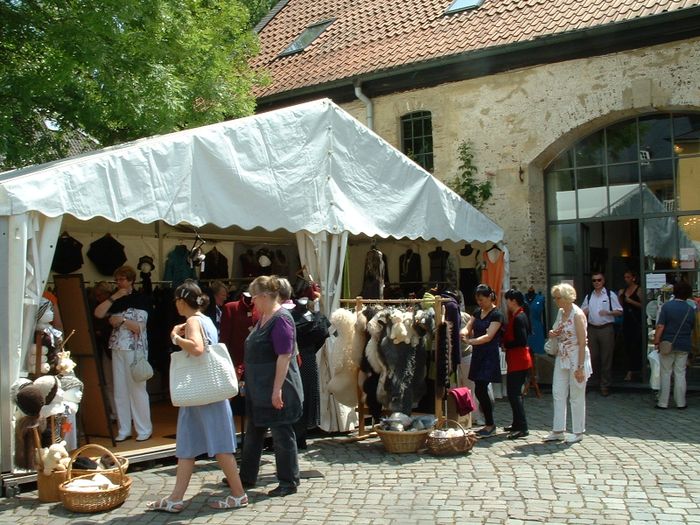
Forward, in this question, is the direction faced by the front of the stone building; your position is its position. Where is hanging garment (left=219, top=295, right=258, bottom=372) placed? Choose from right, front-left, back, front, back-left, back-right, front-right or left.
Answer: front

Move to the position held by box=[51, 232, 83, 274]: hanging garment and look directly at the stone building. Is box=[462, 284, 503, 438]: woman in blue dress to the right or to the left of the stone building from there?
right

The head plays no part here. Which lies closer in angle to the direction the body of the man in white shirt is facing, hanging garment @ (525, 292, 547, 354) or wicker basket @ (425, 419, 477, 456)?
the wicker basket

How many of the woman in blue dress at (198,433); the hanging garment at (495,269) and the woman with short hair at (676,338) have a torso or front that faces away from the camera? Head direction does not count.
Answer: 1

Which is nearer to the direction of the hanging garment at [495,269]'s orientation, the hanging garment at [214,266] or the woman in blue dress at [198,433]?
the woman in blue dress

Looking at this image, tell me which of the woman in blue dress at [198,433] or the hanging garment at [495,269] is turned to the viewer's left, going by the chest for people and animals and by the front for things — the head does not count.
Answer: the woman in blue dress

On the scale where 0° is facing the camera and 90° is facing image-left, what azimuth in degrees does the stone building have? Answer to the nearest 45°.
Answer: approximately 45°

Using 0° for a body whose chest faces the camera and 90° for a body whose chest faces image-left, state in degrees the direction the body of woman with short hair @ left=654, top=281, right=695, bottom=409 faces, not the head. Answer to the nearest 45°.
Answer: approximately 180°

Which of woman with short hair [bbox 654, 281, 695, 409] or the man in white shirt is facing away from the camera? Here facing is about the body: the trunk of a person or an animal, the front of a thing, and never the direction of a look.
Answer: the woman with short hair

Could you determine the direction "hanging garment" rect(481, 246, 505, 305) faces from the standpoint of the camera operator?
facing the viewer

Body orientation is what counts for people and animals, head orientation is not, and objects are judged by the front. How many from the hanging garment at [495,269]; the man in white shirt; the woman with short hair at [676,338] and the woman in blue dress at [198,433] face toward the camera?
2

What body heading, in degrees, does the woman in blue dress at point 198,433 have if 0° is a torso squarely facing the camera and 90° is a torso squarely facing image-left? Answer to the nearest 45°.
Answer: approximately 90°

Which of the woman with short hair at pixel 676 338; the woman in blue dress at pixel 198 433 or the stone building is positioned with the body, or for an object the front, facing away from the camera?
the woman with short hair

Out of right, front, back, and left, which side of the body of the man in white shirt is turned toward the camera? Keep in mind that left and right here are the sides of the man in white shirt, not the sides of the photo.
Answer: front

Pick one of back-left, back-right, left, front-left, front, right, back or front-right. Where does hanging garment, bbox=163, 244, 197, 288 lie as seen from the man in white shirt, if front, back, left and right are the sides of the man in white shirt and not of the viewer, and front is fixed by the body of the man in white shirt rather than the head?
front-right
